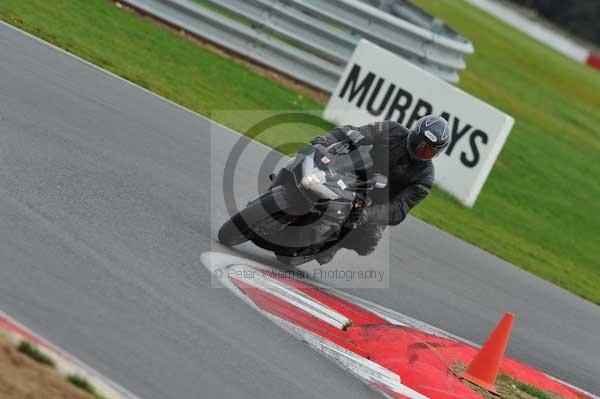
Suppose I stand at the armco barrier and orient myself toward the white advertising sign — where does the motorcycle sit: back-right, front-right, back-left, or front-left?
front-right

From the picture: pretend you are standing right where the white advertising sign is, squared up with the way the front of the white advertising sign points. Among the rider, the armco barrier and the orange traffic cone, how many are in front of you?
2

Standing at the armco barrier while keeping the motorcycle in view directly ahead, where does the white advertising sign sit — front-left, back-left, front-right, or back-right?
front-left

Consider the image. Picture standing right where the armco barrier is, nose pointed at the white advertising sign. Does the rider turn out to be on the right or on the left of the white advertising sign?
right

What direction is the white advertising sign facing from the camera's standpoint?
toward the camera

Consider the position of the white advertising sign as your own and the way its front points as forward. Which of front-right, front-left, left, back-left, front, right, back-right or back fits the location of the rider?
front

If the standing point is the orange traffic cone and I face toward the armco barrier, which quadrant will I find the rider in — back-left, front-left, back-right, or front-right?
front-left

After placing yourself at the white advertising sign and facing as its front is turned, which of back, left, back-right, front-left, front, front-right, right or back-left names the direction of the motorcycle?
front

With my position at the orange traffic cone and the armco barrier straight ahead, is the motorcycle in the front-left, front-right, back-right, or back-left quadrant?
front-left

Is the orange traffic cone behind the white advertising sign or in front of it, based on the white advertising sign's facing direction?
in front

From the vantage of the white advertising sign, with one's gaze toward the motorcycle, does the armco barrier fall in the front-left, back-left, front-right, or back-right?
back-right

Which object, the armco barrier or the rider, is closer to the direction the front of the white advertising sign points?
the rider
